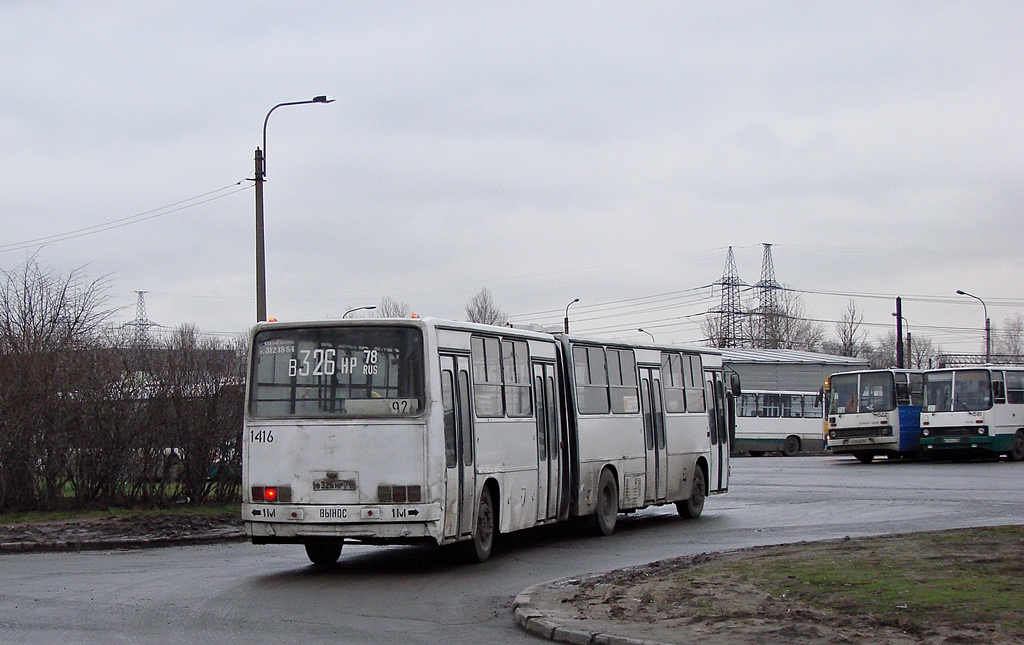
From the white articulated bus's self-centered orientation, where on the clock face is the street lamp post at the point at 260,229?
The street lamp post is roughly at 10 o'clock from the white articulated bus.

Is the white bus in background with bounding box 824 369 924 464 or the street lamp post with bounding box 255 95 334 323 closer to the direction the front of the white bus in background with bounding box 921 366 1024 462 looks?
the street lamp post

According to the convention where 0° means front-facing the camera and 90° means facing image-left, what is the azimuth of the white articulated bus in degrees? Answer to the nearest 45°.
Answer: approximately 225°

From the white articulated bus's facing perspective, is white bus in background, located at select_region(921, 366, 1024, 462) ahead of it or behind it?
ahead

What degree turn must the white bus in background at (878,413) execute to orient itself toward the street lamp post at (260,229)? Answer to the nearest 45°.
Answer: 0° — it already faces it

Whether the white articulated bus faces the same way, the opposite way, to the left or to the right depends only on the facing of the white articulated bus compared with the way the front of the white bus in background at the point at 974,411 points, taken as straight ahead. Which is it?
the opposite way

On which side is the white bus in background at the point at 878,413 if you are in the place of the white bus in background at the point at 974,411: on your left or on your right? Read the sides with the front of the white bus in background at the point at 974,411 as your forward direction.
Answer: on your right

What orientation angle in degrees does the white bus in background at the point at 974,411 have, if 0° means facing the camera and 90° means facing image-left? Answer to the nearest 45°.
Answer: approximately 45°

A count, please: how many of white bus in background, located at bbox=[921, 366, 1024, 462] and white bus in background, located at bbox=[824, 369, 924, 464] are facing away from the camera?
0

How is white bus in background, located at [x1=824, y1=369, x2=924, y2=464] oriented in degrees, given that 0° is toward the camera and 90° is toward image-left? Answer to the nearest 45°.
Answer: approximately 45°

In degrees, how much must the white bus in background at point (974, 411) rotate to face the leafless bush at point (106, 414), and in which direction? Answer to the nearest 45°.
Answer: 0° — it already faces it

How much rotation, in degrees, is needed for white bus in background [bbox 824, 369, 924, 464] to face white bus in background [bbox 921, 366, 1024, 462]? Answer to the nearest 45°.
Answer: approximately 135° to its left
